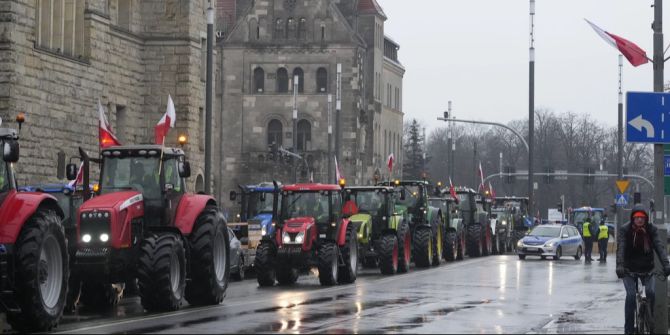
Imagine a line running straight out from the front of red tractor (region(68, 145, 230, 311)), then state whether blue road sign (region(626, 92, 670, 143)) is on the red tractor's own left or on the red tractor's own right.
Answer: on the red tractor's own left

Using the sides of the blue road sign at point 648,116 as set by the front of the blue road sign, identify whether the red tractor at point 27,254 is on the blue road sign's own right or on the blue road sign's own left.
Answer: on the blue road sign's own right

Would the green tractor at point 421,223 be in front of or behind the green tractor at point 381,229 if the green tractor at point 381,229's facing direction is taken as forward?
behind

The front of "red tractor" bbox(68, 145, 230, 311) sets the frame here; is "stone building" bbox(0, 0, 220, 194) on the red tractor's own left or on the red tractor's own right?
on the red tractor's own right

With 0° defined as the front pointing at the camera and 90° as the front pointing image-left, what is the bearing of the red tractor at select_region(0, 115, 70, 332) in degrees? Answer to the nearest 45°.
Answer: approximately 45°
